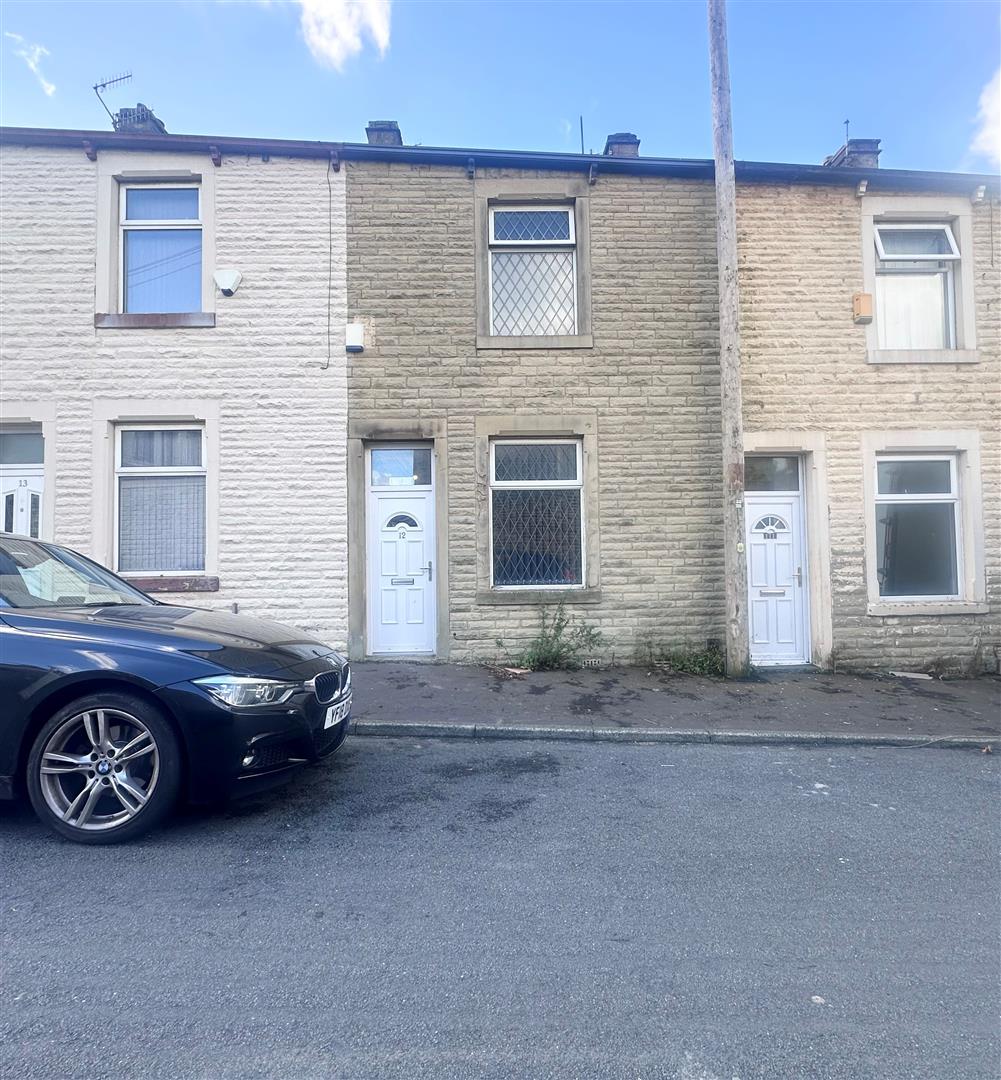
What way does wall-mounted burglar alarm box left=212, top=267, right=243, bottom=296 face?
toward the camera

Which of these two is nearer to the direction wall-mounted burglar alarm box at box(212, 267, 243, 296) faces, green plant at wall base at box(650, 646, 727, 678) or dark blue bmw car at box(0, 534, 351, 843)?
the dark blue bmw car

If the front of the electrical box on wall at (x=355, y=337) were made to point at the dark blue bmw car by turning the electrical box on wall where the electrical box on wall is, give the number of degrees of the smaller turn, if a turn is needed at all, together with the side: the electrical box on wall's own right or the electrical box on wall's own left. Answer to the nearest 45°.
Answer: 0° — it already faces it

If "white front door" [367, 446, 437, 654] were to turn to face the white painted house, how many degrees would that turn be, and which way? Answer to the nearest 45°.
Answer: approximately 90° to its right

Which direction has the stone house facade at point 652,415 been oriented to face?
toward the camera

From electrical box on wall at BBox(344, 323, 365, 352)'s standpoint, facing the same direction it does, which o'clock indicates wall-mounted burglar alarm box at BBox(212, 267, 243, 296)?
The wall-mounted burglar alarm box is roughly at 3 o'clock from the electrical box on wall.

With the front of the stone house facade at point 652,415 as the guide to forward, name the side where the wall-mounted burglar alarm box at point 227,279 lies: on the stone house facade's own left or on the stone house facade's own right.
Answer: on the stone house facade's own right

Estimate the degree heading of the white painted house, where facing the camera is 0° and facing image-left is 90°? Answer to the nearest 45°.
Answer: approximately 0°

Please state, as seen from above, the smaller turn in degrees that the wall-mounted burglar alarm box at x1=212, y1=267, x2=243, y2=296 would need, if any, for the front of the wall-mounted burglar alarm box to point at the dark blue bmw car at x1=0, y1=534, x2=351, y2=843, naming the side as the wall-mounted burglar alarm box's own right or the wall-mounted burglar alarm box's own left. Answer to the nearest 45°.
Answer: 0° — it already faces it

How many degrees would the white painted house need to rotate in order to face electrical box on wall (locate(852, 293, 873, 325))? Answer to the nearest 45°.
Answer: approximately 45° to its left

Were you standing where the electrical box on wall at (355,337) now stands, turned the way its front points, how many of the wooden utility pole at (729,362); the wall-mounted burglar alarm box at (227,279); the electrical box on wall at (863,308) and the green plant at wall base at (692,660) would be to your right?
1
